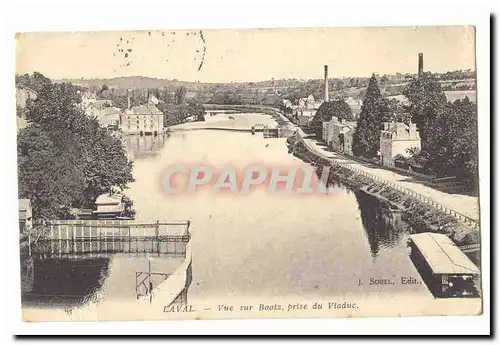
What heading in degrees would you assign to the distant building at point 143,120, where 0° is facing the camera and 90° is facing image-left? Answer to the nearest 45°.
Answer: approximately 0°

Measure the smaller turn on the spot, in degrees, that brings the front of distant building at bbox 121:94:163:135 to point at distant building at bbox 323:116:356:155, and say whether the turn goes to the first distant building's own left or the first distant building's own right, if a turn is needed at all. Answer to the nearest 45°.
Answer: approximately 90° to the first distant building's own left

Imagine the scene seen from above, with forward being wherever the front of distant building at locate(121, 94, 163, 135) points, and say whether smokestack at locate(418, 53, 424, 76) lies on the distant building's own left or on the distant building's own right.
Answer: on the distant building's own left

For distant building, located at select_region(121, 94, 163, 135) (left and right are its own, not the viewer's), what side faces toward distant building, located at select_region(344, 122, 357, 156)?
left

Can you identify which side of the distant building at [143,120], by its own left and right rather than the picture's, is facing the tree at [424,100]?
left
